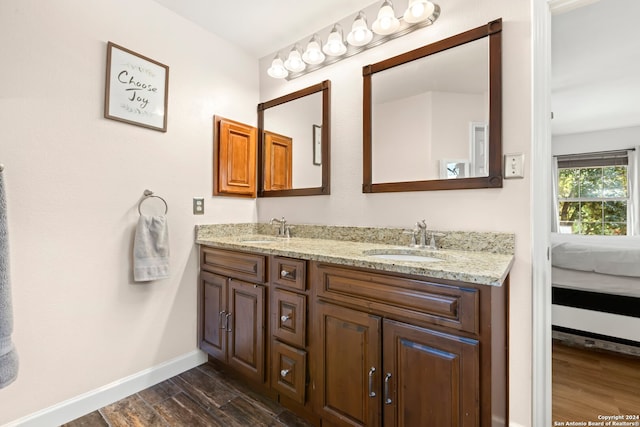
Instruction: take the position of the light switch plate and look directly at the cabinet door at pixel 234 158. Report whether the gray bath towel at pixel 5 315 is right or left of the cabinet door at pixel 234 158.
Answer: left

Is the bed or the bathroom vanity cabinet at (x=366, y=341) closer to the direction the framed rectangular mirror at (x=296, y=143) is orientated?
the bathroom vanity cabinet

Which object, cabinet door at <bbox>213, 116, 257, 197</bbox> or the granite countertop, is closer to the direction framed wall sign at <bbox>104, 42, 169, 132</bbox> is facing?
the granite countertop

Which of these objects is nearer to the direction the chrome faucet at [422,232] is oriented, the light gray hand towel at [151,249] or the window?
the light gray hand towel

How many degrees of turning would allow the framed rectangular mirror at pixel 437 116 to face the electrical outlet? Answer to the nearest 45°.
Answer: approximately 45° to its right

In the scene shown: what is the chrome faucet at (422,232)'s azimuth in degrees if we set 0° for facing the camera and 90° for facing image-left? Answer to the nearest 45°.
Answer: approximately 45°
